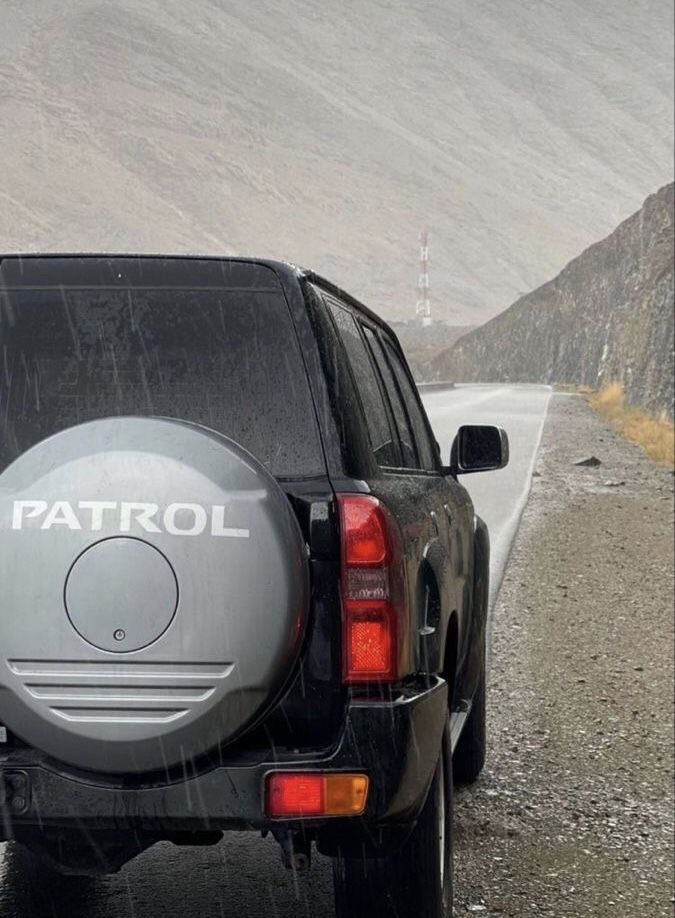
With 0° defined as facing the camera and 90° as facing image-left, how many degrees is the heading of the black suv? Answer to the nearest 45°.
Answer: approximately 180°

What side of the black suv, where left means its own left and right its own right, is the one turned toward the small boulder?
front
